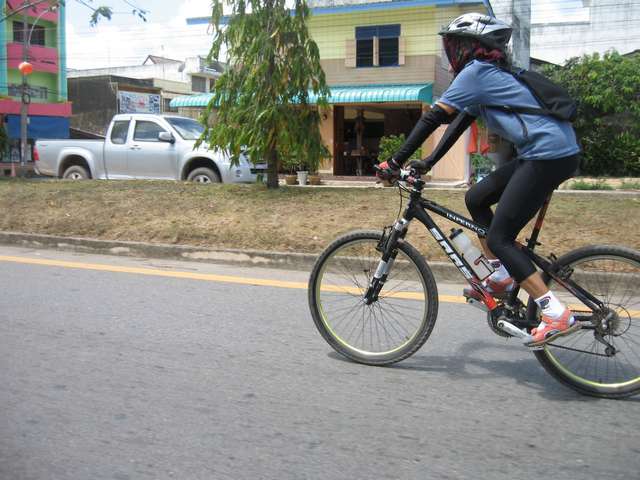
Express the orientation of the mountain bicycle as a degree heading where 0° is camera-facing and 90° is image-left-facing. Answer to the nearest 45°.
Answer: approximately 90°

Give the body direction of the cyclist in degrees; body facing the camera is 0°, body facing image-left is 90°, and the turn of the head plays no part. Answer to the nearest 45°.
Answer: approximately 90°

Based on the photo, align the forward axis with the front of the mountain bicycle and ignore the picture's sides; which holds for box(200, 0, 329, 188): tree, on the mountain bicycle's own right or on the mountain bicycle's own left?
on the mountain bicycle's own right

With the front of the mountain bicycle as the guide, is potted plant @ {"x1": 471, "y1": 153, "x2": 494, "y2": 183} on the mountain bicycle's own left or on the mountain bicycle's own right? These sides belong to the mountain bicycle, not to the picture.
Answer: on the mountain bicycle's own right

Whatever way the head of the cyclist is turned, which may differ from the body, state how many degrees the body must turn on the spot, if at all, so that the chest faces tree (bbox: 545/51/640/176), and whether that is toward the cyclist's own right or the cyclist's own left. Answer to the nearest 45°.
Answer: approximately 90° to the cyclist's own right
